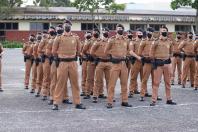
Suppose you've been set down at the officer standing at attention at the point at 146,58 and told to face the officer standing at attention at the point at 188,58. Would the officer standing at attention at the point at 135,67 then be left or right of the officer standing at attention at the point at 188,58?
left

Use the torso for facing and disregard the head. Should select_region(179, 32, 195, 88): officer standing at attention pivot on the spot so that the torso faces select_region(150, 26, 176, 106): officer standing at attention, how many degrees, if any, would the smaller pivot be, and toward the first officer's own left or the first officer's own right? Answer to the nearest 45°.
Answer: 0° — they already face them

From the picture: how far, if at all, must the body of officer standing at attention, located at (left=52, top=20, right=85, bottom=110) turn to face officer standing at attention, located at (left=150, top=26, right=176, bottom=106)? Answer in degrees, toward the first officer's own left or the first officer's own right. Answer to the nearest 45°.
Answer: approximately 90° to the first officer's own left

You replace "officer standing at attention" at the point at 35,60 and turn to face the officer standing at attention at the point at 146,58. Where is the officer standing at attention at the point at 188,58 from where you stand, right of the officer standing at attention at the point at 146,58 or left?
left

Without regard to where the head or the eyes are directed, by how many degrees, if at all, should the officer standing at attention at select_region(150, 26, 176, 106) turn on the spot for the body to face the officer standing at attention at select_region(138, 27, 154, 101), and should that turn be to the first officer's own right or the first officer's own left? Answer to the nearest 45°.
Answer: approximately 135° to the first officer's own right

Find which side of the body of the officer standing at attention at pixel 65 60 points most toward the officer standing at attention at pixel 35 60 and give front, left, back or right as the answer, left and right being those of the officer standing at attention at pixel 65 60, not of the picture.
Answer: back

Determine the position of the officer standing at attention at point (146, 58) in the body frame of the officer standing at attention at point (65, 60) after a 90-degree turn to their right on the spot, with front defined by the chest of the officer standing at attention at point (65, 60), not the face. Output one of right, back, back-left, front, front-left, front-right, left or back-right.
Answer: back-right

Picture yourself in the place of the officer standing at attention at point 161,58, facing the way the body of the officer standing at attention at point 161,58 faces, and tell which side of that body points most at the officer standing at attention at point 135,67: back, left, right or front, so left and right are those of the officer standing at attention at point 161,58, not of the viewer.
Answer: back

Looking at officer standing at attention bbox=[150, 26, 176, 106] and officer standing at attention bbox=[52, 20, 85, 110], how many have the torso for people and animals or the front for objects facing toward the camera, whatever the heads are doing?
2

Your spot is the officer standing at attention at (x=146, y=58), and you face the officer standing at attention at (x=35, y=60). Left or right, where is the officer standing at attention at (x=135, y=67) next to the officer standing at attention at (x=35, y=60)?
right
